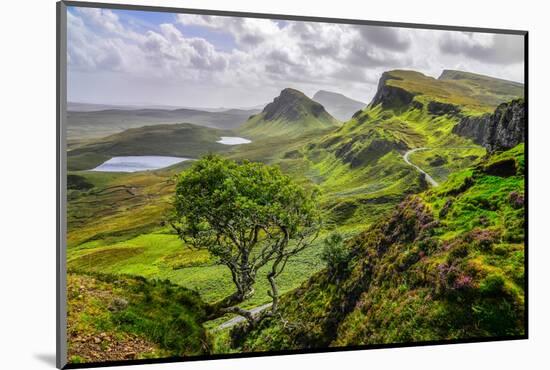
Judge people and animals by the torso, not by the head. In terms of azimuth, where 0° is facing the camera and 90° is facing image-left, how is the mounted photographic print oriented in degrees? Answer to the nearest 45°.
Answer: approximately 315°
